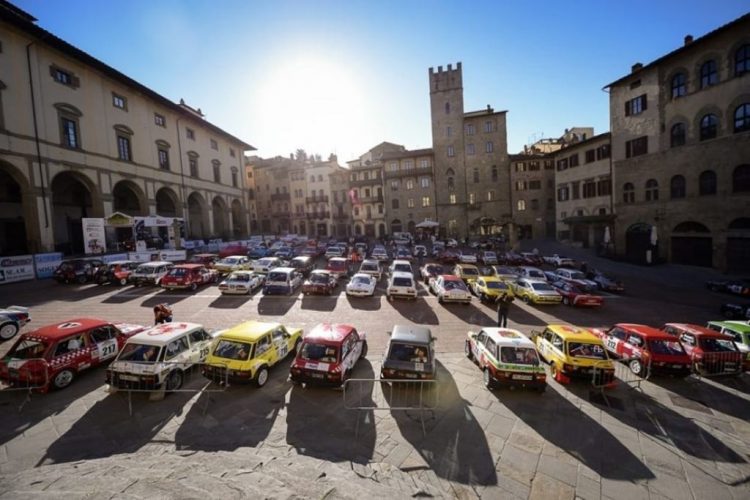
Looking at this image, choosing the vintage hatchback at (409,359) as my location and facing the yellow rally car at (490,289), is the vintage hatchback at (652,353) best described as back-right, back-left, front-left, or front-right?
front-right

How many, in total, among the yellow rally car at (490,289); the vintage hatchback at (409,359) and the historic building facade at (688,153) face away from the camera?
1

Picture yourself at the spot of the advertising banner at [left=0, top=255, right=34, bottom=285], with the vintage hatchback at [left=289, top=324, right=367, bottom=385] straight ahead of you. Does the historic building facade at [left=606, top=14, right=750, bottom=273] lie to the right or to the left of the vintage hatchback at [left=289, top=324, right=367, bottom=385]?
left

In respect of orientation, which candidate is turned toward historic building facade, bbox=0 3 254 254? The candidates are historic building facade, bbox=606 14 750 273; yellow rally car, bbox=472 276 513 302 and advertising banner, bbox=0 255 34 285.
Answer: historic building facade, bbox=606 14 750 273

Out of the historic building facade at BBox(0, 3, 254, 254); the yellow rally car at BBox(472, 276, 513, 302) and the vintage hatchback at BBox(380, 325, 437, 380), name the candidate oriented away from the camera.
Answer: the vintage hatchback

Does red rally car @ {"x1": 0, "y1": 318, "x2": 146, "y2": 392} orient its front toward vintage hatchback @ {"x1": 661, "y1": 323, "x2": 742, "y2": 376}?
no

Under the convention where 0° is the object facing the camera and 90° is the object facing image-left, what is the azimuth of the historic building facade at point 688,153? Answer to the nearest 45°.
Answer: approximately 45°

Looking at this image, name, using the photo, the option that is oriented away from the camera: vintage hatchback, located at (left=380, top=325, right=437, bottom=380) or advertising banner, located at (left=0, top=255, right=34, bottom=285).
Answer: the vintage hatchback

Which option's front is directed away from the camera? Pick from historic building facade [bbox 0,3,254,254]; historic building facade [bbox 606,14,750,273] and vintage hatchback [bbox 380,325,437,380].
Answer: the vintage hatchback

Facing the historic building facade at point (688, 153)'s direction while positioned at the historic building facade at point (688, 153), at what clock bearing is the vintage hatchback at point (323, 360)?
The vintage hatchback is roughly at 11 o'clock from the historic building facade.

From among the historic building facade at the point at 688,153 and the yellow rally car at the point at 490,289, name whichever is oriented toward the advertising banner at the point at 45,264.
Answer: the historic building facade

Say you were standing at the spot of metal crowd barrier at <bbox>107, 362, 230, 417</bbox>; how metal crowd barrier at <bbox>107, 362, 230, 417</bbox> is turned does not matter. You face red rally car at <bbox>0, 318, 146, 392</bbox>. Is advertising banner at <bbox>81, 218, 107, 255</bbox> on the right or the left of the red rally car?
right

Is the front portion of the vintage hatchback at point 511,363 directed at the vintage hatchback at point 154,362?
no

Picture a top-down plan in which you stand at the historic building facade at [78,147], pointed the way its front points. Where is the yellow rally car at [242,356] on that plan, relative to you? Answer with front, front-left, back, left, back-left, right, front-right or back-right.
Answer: front-right
